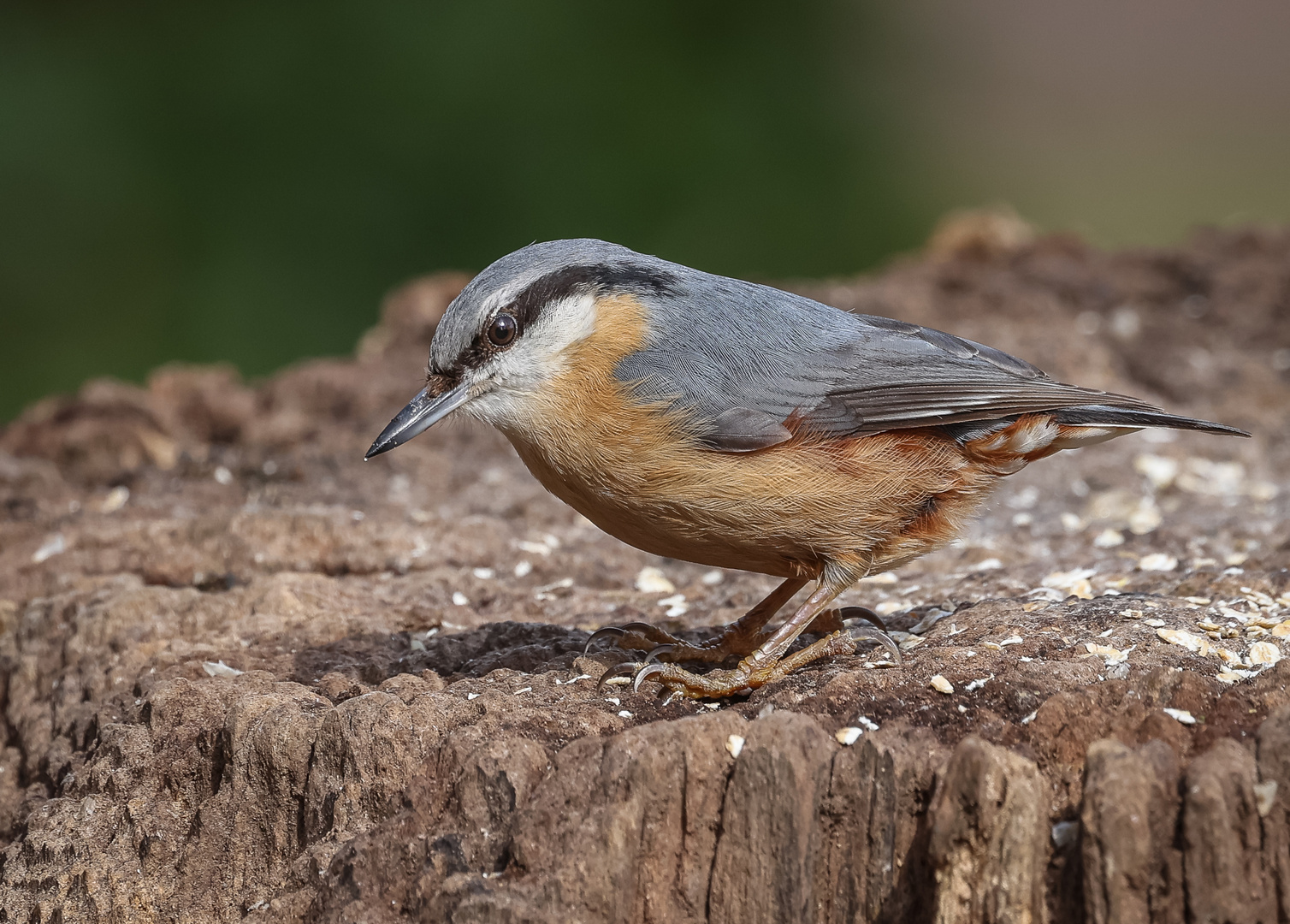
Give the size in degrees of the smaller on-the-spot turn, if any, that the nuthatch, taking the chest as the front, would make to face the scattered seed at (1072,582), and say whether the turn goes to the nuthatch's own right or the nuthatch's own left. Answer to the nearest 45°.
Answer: approximately 135° to the nuthatch's own right

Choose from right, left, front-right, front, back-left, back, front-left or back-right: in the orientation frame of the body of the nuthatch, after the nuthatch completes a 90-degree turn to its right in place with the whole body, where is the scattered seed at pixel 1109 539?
front-right

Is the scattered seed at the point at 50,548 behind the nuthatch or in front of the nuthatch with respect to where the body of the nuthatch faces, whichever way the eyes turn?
in front

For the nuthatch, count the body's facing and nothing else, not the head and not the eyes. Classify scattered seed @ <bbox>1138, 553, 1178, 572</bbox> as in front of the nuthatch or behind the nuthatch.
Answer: behind

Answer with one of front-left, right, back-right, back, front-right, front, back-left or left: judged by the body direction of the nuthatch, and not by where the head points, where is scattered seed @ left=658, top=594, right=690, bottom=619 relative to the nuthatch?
right

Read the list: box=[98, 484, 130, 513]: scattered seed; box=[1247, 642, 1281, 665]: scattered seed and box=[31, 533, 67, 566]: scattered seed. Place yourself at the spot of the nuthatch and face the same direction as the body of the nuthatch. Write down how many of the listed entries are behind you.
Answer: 1

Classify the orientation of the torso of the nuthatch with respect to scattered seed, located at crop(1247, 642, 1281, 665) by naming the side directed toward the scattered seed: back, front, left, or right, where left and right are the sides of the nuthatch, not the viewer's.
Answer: back

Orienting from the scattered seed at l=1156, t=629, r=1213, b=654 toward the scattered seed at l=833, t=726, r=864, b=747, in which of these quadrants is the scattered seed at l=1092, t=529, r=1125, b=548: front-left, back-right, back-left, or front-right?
back-right

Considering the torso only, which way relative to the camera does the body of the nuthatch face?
to the viewer's left

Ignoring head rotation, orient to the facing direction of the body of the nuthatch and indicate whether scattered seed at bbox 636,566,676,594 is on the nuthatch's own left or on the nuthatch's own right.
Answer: on the nuthatch's own right

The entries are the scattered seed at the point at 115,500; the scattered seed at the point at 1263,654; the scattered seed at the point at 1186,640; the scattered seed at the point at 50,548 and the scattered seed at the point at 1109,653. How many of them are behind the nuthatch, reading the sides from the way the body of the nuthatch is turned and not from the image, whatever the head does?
3

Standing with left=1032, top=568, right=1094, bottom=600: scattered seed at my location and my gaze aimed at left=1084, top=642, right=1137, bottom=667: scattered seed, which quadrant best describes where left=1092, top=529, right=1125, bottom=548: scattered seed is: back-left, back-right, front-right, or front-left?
back-left

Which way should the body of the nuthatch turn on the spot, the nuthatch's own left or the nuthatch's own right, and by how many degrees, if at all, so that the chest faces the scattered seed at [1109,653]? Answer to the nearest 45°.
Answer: approximately 180°
